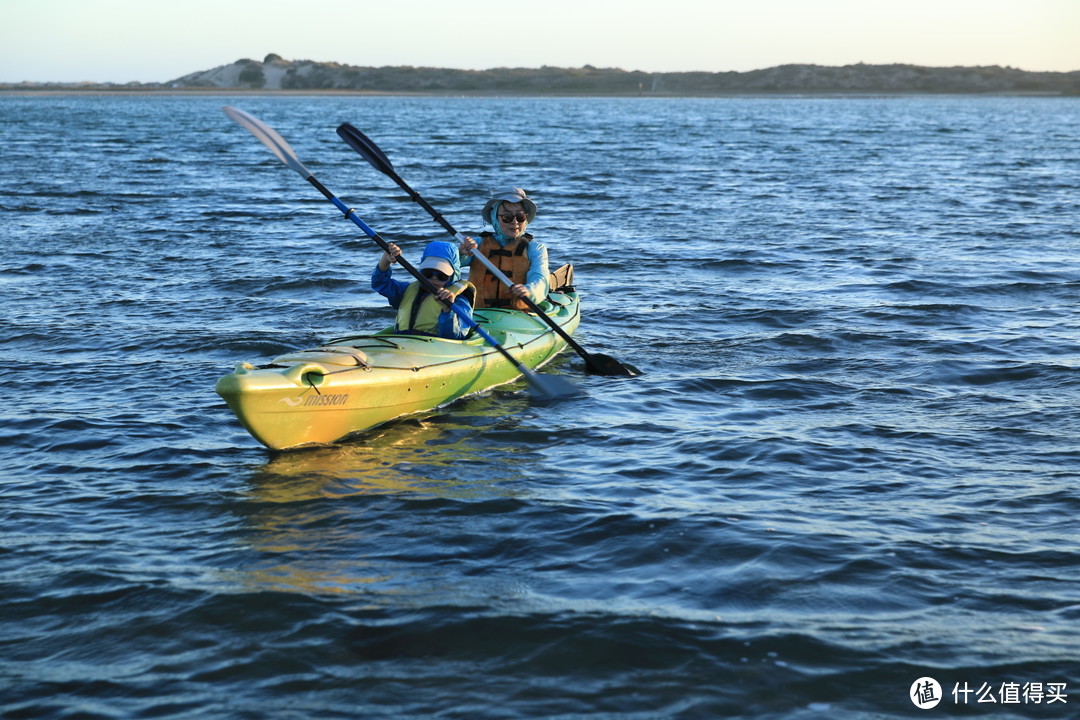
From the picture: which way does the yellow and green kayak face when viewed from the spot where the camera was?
facing the viewer and to the left of the viewer

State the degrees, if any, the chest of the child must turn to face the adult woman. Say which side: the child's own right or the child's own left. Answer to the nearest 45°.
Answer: approximately 180°

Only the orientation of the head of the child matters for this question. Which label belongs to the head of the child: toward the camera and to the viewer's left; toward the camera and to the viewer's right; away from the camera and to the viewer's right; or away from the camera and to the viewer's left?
toward the camera and to the viewer's left
